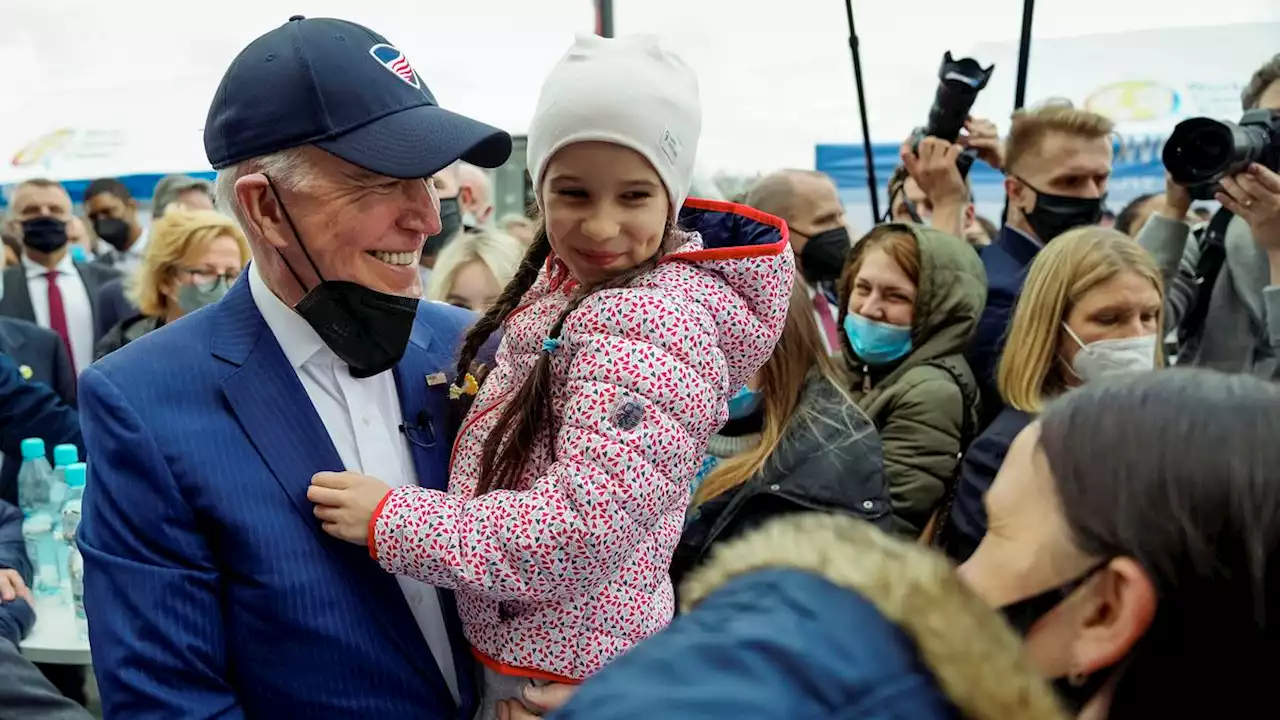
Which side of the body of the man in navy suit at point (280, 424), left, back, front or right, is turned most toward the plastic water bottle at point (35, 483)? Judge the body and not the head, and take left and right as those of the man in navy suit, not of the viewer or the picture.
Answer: back

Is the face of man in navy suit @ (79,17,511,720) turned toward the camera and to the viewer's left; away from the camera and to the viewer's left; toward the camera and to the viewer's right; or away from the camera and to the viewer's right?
toward the camera and to the viewer's right

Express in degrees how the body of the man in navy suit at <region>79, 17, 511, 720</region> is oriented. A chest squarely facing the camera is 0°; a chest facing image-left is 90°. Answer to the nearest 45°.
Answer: approximately 315°

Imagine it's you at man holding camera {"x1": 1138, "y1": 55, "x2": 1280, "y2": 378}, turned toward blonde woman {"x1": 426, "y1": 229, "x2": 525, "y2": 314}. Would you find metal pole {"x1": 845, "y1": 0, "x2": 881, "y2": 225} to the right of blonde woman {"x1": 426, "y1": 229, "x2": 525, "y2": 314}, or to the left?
right

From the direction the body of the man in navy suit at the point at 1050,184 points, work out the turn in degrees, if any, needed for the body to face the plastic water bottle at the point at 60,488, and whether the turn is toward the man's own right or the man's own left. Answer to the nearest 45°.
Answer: approximately 90° to the man's own right

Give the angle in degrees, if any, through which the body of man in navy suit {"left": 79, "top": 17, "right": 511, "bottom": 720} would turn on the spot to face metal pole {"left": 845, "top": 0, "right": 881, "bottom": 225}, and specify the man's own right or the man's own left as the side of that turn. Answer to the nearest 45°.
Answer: approximately 90° to the man's own left

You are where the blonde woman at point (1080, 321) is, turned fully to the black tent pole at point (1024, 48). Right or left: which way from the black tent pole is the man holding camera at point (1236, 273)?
right

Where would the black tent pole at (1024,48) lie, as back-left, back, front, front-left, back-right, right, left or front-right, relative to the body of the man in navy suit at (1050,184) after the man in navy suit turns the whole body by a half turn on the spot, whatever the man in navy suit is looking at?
front-right

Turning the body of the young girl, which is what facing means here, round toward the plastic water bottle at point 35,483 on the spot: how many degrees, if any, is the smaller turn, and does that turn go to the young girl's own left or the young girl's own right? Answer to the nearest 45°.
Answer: approximately 90° to the young girl's own right

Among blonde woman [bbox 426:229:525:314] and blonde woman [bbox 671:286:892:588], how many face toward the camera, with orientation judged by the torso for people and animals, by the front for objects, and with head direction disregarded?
1

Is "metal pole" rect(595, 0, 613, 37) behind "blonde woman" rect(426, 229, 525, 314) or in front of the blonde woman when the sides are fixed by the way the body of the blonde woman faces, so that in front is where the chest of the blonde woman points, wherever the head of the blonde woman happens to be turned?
behind

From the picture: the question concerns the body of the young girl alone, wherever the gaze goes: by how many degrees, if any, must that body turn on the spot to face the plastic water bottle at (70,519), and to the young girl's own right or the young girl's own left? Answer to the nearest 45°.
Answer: approximately 90° to the young girl's own right

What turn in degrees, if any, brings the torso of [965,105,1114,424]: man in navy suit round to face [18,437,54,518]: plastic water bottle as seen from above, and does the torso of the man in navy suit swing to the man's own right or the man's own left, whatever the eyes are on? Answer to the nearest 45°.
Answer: approximately 90° to the man's own right
